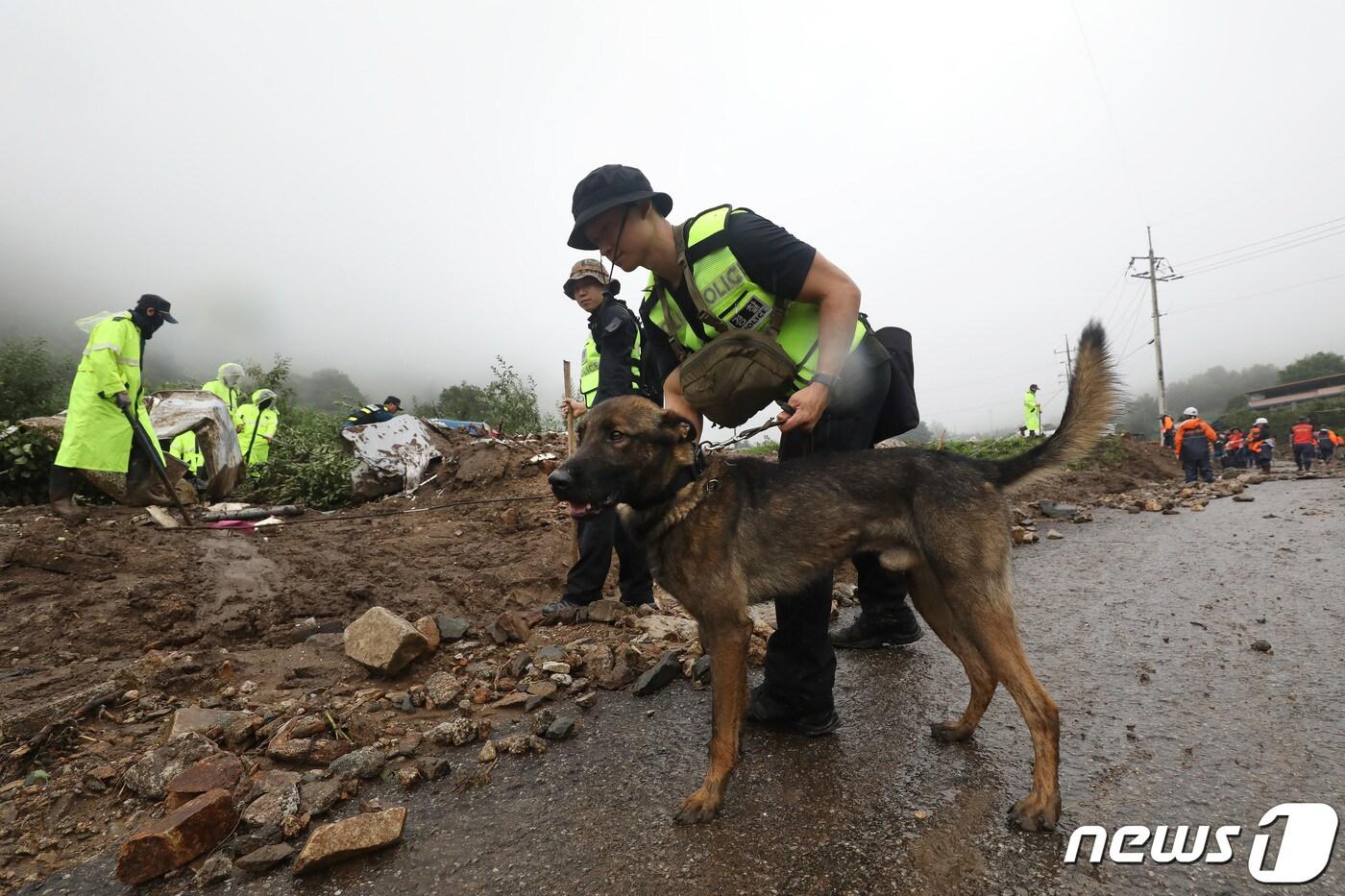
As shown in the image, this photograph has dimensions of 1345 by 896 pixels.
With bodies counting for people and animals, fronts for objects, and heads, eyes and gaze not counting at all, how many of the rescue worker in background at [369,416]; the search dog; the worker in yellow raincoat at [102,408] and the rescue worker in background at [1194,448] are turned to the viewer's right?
2

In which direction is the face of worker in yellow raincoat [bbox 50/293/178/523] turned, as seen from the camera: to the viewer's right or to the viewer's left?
to the viewer's right

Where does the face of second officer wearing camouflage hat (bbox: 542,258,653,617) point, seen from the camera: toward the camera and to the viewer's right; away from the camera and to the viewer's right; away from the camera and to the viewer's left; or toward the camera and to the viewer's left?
toward the camera and to the viewer's left

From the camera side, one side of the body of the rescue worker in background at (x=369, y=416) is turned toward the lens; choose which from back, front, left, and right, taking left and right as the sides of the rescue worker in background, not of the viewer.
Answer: right

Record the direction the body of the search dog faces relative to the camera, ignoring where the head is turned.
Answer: to the viewer's left

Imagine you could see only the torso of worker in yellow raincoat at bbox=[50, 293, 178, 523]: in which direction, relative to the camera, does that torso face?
to the viewer's right

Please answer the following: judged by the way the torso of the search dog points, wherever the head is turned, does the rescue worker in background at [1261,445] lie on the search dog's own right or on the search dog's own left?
on the search dog's own right

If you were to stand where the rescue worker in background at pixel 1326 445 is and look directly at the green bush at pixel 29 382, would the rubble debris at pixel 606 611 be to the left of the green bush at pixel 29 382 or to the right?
left
